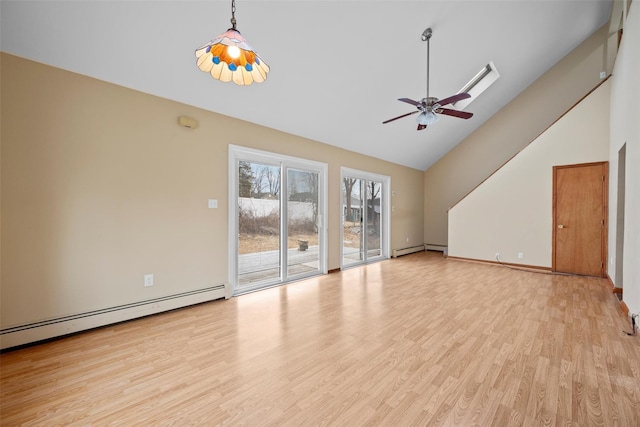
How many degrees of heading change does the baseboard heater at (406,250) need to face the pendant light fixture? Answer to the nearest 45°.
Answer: approximately 45° to its right

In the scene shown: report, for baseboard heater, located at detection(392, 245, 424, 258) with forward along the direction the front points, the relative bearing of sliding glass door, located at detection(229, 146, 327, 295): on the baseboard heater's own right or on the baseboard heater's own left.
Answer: on the baseboard heater's own right

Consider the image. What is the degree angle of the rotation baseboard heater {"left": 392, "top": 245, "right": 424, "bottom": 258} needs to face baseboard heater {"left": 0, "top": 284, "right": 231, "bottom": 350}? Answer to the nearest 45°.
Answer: approximately 90° to its right

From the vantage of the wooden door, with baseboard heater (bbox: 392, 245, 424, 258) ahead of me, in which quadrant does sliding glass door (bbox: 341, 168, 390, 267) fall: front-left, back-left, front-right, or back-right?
front-left

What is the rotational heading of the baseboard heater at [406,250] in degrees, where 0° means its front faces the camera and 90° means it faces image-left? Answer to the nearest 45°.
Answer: approximately 315°

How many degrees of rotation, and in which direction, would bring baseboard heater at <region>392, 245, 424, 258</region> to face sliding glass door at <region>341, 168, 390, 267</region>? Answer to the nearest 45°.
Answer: approximately 90° to its right

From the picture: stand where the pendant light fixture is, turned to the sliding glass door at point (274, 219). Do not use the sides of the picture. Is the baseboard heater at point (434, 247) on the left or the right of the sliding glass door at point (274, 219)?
right

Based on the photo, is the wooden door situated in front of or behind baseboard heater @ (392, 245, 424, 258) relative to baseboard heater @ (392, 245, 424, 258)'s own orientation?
in front

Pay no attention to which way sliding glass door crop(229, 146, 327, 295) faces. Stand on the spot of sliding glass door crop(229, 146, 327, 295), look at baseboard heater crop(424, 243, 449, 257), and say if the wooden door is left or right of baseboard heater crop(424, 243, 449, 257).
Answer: right
